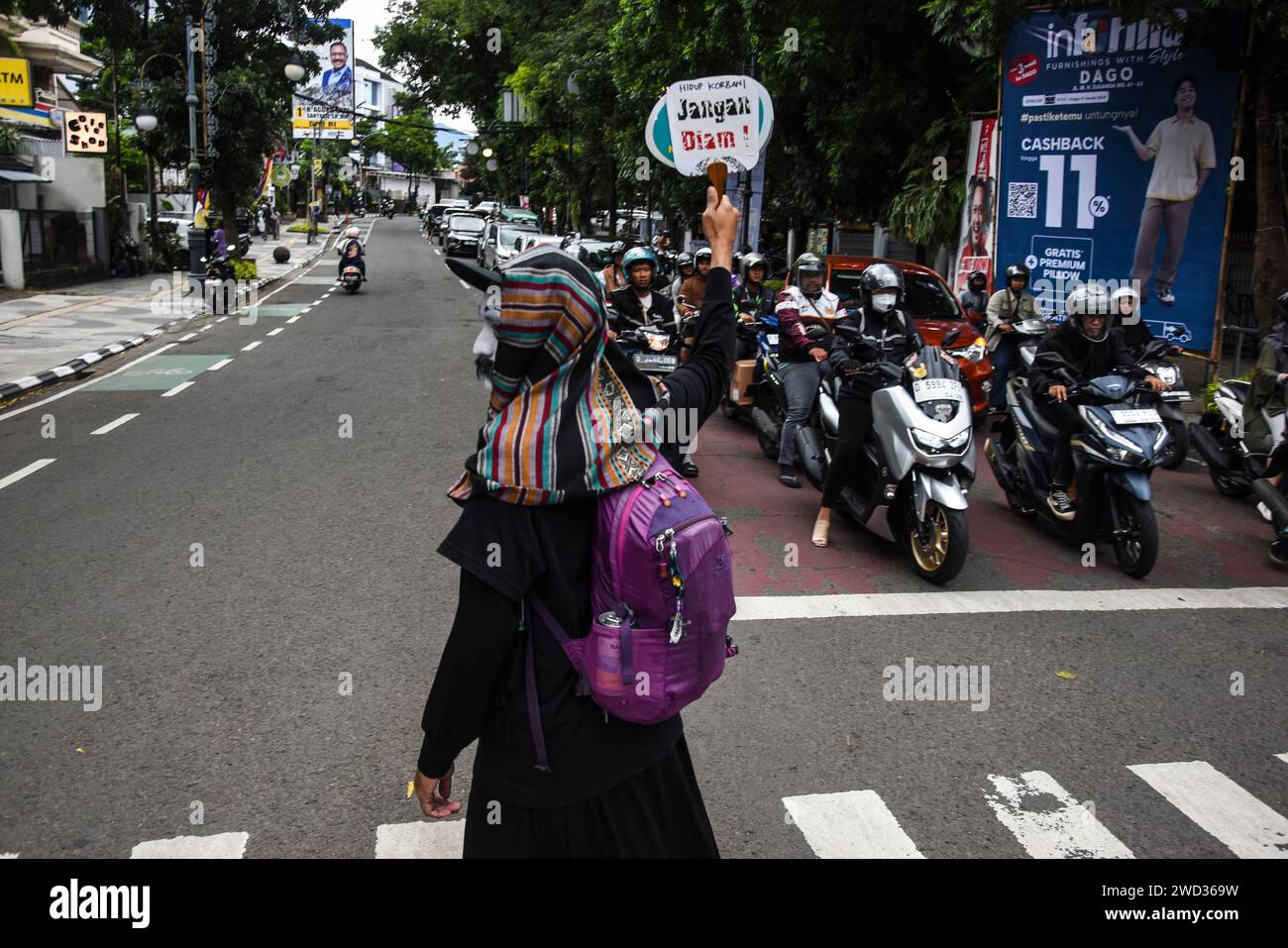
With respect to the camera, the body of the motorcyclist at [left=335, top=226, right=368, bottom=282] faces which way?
away from the camera

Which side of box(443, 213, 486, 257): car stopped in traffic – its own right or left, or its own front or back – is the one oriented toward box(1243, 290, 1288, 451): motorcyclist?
front

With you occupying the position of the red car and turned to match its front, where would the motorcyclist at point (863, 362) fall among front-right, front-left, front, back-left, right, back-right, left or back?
front-right

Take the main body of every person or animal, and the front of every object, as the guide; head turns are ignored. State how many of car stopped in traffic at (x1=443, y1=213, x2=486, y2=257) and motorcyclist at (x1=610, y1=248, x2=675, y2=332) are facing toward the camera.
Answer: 2

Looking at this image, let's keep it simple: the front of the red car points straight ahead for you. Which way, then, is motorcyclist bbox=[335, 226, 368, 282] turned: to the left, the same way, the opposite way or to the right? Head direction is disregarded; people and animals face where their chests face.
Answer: the opposite way

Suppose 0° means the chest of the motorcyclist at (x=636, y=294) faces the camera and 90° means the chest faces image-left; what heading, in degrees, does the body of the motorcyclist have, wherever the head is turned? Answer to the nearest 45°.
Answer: approximately 0°
